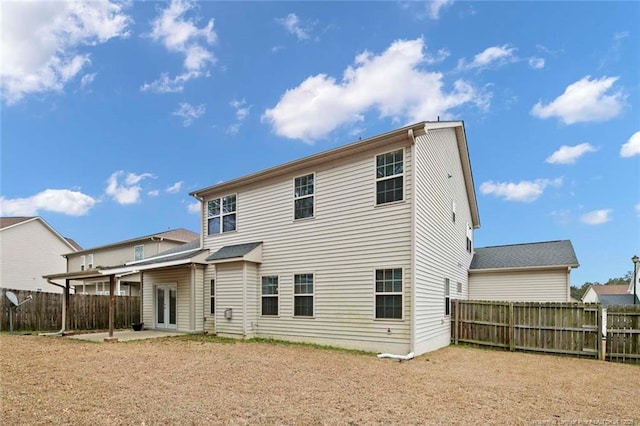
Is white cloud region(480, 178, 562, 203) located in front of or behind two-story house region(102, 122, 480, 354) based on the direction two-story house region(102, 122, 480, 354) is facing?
in front

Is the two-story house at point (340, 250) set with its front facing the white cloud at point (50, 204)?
no

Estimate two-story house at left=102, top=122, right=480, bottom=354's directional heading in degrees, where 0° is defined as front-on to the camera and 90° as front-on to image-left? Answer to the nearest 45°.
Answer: approximately 225°

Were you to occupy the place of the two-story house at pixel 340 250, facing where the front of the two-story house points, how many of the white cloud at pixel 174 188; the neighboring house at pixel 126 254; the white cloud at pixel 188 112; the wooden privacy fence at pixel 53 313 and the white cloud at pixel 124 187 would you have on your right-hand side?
0

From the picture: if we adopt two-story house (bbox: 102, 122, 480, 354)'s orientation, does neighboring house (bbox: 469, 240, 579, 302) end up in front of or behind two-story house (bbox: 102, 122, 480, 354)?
in front

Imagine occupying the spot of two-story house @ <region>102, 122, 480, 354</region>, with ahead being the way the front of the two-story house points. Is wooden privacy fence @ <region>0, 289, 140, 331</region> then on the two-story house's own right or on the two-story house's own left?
on the two-story house's own left

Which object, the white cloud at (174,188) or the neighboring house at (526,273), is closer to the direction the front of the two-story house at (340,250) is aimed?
the neighboring house

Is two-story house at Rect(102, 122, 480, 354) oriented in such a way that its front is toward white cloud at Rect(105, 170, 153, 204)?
no
